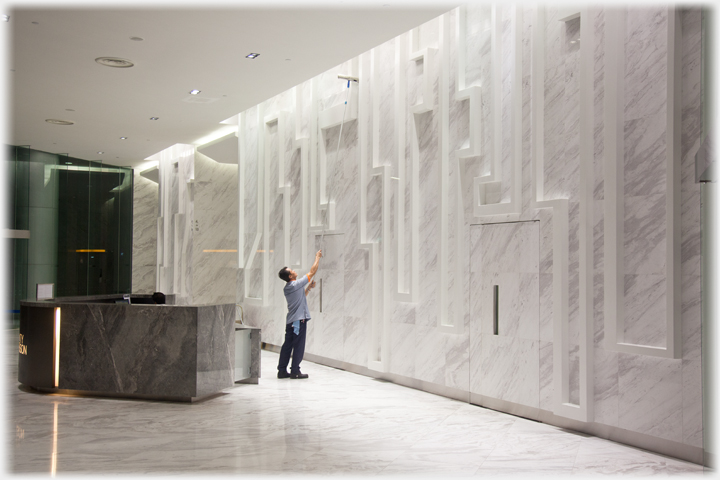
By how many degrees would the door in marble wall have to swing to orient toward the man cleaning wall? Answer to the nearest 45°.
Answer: approximately 90° to its right

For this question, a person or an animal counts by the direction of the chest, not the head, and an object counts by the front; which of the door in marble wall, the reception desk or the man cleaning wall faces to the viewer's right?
the man cleaning wall

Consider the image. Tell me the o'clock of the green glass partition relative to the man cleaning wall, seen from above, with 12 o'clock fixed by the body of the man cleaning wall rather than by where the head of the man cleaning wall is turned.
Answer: The green glass partition is roughly at 8 o'clock from the man cleaning wall.

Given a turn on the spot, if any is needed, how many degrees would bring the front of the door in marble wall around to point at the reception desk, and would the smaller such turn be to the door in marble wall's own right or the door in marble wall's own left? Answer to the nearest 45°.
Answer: approximately 45° to the door in marble wall's own right

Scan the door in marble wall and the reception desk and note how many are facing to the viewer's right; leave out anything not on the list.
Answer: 0

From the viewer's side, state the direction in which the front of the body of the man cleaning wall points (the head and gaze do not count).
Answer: to the viewer's right

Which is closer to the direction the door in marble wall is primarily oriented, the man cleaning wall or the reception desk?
the reception desk

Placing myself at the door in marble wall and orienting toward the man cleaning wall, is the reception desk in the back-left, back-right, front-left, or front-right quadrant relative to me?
front-left

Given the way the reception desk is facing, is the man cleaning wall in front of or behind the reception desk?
behind

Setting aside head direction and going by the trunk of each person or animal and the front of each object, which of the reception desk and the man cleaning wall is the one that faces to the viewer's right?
the man cleaning wall

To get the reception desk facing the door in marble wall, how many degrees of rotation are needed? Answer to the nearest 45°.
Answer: approximately 90° to its left

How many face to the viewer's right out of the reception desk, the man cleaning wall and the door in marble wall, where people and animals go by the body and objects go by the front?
1

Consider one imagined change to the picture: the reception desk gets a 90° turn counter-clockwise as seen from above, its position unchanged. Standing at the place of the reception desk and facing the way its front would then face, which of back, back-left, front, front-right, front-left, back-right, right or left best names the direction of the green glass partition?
back-left
